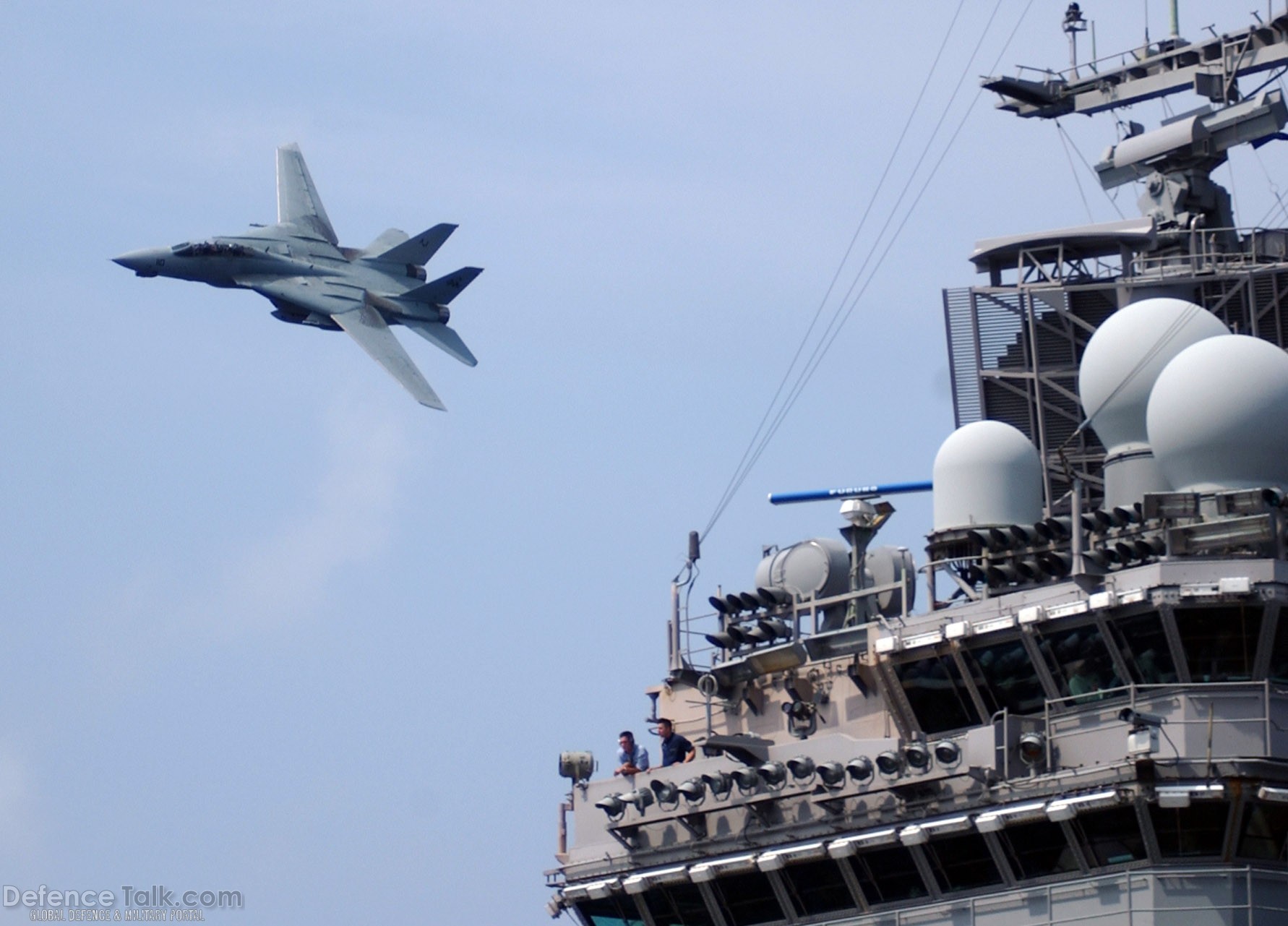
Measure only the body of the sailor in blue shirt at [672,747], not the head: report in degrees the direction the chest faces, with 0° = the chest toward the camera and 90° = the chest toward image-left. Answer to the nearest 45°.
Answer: approximately 45°

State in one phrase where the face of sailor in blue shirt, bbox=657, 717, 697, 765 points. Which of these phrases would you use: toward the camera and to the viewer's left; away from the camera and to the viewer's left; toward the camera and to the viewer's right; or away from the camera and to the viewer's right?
toward the camera and to the viewer's left
